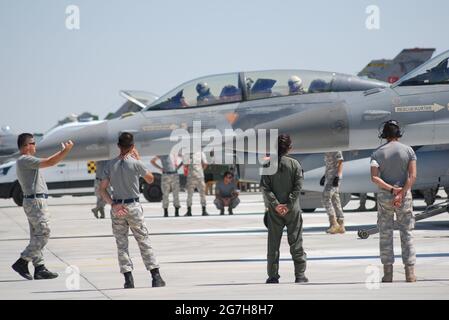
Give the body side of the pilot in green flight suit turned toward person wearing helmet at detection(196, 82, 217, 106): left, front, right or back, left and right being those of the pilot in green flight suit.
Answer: front

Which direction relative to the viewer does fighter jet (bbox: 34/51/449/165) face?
to the viewer's left

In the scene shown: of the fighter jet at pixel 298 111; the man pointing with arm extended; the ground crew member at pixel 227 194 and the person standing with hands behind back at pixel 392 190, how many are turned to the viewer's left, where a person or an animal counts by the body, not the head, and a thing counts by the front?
1

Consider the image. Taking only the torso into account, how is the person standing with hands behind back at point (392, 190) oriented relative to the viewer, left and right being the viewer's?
facing away from the viewer

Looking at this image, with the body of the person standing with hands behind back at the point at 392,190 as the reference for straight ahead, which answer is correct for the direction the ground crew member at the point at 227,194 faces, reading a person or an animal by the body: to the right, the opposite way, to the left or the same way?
the opposite way

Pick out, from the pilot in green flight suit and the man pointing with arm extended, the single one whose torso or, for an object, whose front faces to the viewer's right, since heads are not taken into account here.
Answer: the man pointing with arm extended

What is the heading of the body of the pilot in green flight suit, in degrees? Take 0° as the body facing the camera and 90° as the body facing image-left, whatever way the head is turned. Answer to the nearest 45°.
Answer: approximately 180°

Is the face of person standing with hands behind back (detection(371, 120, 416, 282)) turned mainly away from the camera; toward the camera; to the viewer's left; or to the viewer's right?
away from the camera

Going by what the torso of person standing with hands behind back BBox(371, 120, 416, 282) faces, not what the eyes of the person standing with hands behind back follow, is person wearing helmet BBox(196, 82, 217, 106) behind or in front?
in front

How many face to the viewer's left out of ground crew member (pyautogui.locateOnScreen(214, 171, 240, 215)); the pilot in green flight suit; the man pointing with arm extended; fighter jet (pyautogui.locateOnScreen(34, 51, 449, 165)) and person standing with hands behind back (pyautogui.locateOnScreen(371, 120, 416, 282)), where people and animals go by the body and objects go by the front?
1

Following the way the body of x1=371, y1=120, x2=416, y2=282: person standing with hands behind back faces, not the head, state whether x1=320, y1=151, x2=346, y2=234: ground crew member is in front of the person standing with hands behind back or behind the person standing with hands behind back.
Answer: in front

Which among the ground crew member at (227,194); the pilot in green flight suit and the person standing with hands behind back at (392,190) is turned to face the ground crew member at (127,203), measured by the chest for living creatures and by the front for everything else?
the ground crew member at (227,194)

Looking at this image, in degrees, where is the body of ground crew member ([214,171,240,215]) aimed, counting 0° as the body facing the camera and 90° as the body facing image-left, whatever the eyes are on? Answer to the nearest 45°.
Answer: approximately 0°

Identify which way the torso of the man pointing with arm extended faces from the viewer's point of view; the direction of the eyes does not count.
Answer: to the viewer's right

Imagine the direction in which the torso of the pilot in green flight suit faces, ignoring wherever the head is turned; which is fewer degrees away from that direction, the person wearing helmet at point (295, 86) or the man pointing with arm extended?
the person wearing helmet
